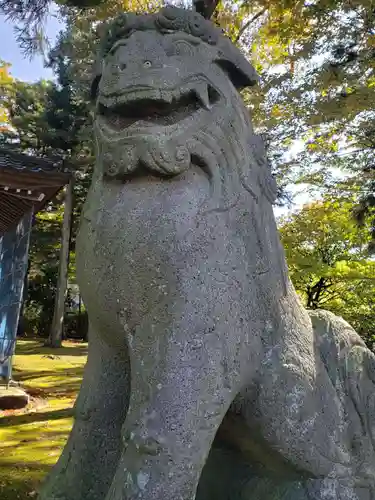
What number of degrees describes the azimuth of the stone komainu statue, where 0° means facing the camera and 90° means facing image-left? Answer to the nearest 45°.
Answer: approximately 45°

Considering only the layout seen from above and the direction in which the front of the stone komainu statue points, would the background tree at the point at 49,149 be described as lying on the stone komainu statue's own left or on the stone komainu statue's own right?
on the stone komainu statue's own right

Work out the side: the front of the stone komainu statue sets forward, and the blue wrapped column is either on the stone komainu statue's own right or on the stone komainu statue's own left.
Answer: on the stone komainu statue's own right
